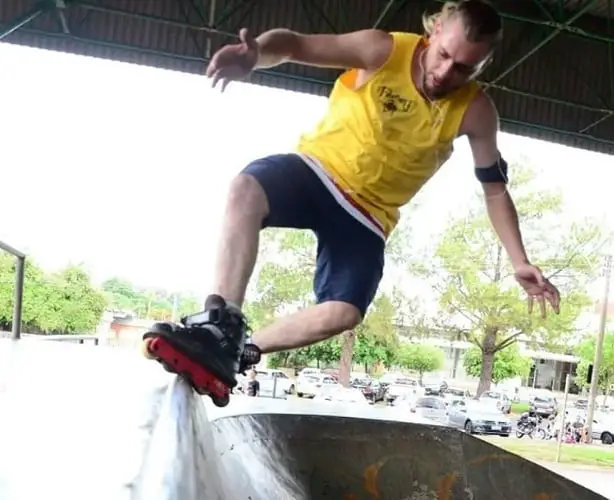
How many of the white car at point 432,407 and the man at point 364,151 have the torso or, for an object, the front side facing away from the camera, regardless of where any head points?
0

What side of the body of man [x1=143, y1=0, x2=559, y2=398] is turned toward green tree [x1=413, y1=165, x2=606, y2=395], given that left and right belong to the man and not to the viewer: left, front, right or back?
back

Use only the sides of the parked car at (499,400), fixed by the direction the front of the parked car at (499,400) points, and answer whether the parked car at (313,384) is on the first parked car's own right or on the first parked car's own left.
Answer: on the first parked car's own right

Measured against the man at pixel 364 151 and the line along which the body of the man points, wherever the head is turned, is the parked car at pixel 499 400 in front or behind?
behind

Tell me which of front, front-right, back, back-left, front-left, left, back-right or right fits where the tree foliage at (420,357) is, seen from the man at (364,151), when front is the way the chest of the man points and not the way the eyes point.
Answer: back

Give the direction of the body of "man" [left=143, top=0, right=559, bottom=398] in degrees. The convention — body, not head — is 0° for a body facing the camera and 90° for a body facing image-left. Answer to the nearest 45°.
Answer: approximately 0°

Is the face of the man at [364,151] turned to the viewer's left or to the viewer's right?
to the viewer's left
